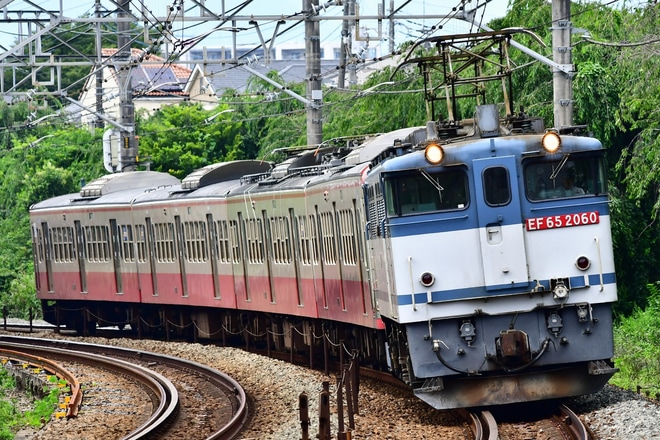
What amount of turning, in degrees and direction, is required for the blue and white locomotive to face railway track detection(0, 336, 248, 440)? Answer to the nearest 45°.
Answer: approximately 135° to its right

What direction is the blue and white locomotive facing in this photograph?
toward the camera

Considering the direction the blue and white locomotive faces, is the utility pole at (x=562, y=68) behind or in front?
behind

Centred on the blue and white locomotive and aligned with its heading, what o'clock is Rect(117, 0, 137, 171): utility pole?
The utility pole is roughly at 5 o'clock from the blue and white locomotive.

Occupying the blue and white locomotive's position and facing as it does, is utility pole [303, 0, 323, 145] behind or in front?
behind
